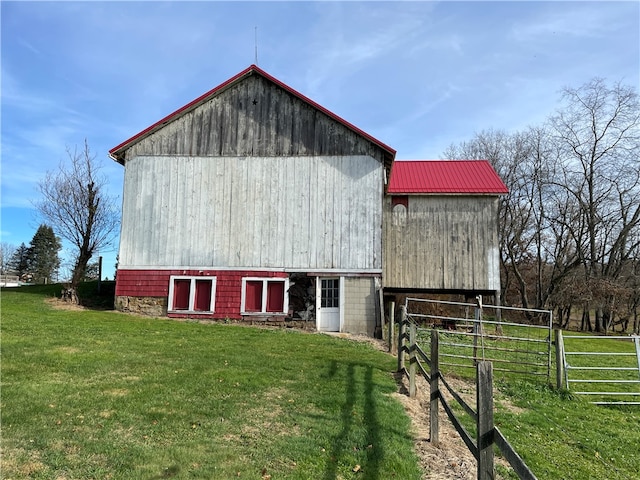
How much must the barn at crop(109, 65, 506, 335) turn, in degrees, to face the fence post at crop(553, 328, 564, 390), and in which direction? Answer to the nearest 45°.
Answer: approximately 45° to its left

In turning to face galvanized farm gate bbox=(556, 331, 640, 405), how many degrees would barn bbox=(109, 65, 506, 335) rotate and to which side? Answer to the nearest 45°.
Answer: approximately 45° to its left

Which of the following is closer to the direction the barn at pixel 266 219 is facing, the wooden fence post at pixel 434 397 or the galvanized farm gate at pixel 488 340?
the wooden fence post

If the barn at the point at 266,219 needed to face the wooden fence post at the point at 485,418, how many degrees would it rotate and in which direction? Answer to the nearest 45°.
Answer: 0° — it already faces it

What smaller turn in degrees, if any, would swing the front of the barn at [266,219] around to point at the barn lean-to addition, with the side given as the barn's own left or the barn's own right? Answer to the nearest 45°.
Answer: approximately 90° to the barn's own left

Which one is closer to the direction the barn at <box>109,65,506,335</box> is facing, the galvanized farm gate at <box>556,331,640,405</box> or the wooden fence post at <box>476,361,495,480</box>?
the wooden fence post

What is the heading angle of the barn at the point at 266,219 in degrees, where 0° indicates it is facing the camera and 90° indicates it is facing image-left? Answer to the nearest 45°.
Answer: approximately 0°

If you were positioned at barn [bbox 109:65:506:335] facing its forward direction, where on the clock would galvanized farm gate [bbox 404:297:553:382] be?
The galvanized farm gate is roughly at 10 o'clock from the barn.
